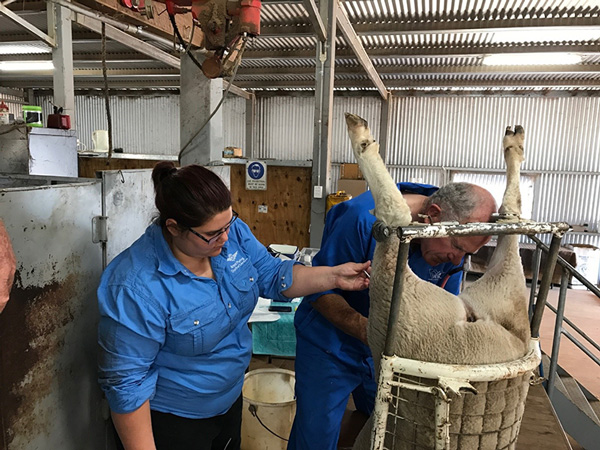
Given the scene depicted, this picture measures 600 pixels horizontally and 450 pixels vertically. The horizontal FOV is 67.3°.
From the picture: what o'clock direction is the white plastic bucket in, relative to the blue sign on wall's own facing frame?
The white plastic bucket is roughly at 12 o'clock from the blue sign on wall.

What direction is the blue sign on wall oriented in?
toward the camera

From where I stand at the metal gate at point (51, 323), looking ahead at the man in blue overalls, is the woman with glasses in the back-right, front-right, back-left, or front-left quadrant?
front-right

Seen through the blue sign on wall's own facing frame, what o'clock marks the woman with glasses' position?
The woman with glasses is roughly at 12 o'clock from the blue sign on wall.

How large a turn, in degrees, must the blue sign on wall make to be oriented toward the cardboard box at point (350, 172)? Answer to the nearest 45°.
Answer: approximately 135° to its left

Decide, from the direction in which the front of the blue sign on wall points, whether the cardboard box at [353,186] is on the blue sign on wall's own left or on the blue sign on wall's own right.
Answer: on the blue sign on wall's own left

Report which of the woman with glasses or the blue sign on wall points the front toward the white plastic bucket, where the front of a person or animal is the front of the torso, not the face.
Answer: the blue sign on wall

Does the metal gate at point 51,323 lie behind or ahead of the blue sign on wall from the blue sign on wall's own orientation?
ahead

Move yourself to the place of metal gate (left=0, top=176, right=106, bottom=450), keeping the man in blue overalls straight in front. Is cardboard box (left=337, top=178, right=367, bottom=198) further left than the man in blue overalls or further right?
left

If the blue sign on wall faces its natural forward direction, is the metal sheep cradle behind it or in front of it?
in front

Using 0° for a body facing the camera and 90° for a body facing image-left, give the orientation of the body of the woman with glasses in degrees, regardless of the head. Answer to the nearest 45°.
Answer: approximately 315°

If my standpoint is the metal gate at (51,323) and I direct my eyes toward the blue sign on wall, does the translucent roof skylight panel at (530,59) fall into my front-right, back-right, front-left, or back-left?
front-right

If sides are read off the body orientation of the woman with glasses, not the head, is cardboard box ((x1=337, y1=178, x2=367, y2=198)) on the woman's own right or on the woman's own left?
on the woman's own left

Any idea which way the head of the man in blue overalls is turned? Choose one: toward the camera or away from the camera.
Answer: toward the camera

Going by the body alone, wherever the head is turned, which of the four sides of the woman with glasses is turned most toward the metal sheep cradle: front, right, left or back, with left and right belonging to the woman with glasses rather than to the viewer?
front

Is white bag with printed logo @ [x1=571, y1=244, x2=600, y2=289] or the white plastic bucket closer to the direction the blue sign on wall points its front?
the white plastic bucket

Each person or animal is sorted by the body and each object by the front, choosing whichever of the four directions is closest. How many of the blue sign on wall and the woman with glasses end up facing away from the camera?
0
